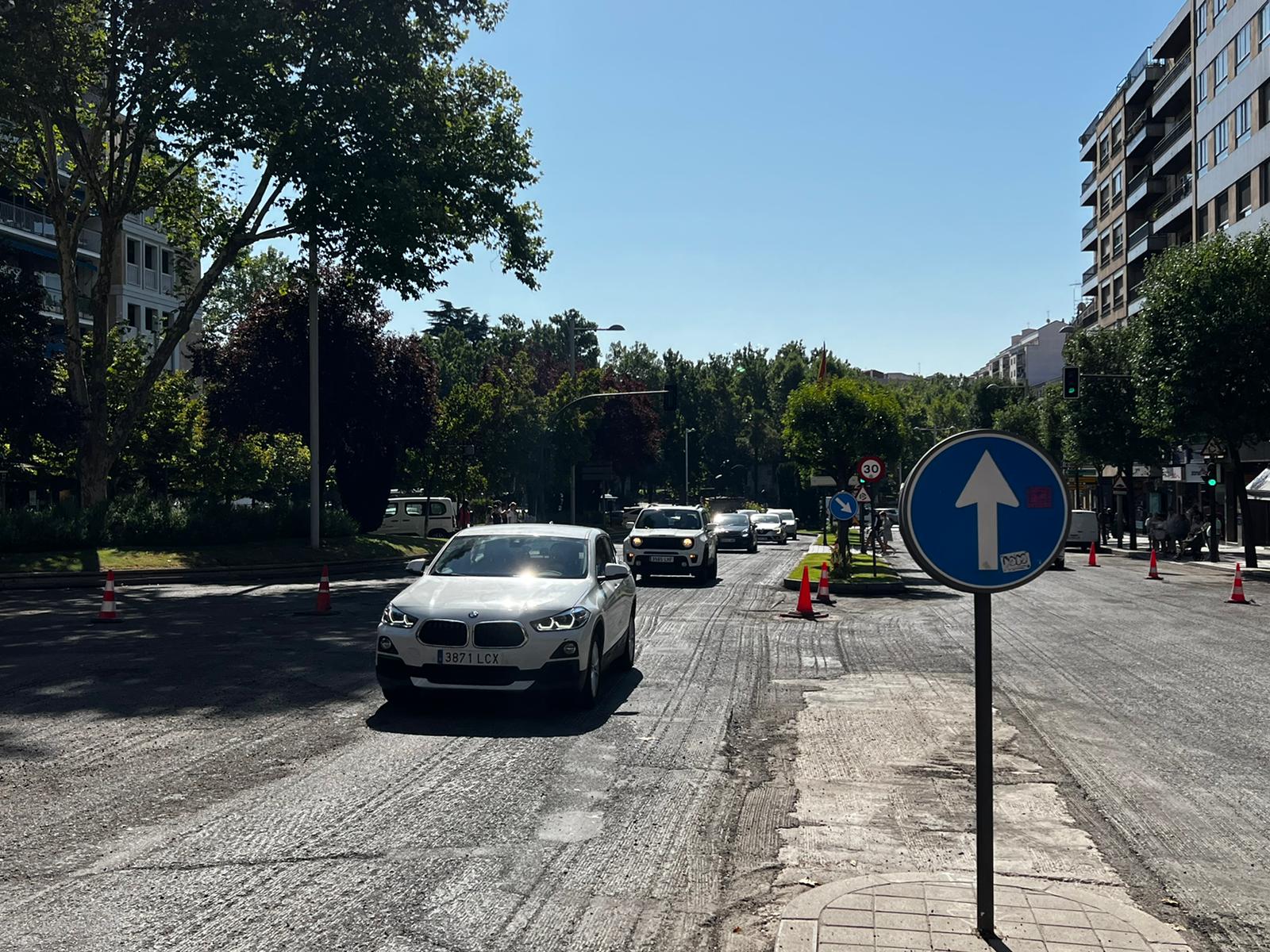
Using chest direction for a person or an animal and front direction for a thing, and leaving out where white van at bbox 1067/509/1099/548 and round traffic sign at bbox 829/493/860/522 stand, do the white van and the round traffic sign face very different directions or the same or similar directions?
very different directions

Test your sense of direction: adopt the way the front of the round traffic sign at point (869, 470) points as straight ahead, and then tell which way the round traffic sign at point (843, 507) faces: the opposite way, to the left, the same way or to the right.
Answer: the same way

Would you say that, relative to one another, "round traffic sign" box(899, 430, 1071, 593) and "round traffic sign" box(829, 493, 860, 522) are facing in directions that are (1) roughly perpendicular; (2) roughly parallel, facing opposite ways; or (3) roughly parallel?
roughly parallel

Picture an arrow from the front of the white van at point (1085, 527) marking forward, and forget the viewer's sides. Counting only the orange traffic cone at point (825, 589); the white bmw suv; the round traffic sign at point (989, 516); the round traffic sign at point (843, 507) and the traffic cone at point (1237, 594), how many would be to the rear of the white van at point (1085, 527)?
5

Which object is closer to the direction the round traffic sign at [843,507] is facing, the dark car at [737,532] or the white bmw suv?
the white bmw suv

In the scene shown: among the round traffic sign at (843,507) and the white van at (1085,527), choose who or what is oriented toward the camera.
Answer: the round traffic sign

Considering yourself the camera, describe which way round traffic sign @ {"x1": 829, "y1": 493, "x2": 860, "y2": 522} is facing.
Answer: facing the viewer

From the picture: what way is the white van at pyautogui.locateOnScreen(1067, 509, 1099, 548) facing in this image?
away from the camera

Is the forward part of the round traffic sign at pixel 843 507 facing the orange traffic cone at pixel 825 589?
yes

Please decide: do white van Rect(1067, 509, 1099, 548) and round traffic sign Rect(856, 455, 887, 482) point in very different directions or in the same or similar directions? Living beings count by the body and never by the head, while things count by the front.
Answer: very different directions

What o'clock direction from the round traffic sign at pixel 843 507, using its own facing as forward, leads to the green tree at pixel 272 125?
The green tree is roughly at 3 o'clock from the round traffic sign.

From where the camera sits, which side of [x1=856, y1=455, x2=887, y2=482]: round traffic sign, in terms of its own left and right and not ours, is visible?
front

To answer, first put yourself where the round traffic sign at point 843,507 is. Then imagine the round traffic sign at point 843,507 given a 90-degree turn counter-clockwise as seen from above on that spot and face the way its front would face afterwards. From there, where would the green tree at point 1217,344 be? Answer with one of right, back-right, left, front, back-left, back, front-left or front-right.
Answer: front-left

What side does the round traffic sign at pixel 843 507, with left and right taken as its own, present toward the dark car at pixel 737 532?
back

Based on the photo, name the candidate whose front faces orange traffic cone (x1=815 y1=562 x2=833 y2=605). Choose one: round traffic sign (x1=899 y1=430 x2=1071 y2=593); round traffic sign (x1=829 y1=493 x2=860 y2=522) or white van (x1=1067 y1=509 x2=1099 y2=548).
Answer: round traffic sign (x1=829 y1=493 x2=860 y2=522)

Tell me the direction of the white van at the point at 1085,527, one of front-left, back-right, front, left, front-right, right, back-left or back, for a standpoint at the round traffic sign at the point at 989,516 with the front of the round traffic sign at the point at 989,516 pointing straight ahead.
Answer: back

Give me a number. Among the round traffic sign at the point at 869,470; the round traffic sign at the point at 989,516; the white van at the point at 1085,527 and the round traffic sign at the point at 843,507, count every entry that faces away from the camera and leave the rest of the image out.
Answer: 1

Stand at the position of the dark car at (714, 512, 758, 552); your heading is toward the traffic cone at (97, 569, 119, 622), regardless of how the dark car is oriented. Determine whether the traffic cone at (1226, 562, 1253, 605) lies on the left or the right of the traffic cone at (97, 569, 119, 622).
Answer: left

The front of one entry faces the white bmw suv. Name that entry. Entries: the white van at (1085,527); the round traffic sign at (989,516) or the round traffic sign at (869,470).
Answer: the round traffic sign at (869,470)
